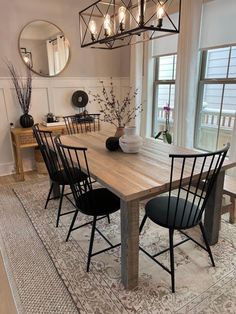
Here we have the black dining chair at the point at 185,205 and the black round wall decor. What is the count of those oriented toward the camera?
1

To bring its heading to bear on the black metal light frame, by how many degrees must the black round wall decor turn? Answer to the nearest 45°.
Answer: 0° — it already faces it

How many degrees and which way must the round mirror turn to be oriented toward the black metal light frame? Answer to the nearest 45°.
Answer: approximately 45° to its left

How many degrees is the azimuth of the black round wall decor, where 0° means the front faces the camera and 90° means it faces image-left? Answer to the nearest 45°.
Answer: approximately 0°

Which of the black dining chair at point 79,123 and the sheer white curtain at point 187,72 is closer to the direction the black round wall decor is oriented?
the black dining chair
